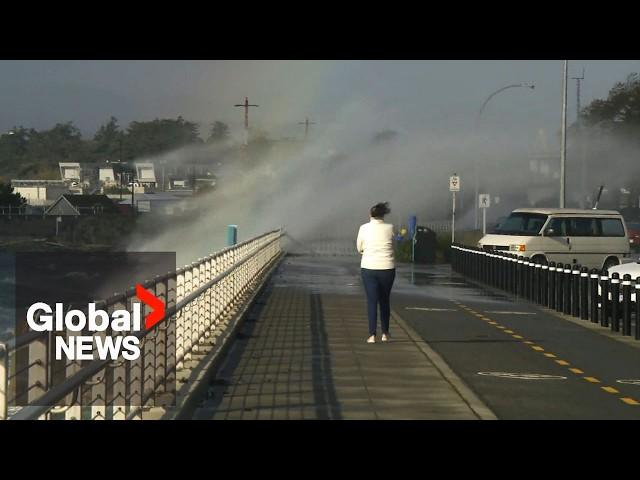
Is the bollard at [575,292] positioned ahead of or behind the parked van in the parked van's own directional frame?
ahead

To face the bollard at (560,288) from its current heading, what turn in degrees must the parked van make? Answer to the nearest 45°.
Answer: approximately 45° to its left

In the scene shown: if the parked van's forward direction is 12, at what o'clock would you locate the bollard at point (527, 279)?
The bollard is roughly at 11 o'clock from the parked van.

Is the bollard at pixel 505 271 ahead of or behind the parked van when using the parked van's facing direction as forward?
ahead

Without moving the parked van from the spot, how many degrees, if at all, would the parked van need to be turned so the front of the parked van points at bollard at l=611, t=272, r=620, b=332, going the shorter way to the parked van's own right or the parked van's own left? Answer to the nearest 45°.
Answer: approximately 45° to the parked van's own left

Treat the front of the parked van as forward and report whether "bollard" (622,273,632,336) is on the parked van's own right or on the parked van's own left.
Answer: on the parked van's own left

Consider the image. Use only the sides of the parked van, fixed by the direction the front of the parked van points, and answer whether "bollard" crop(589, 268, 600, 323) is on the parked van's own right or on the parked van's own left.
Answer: on the parked van's own left

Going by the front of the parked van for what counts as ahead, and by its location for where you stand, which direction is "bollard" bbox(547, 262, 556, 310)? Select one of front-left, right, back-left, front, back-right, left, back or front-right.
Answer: front-left

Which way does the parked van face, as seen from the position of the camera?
facing the viewer and to the left of the viewer
